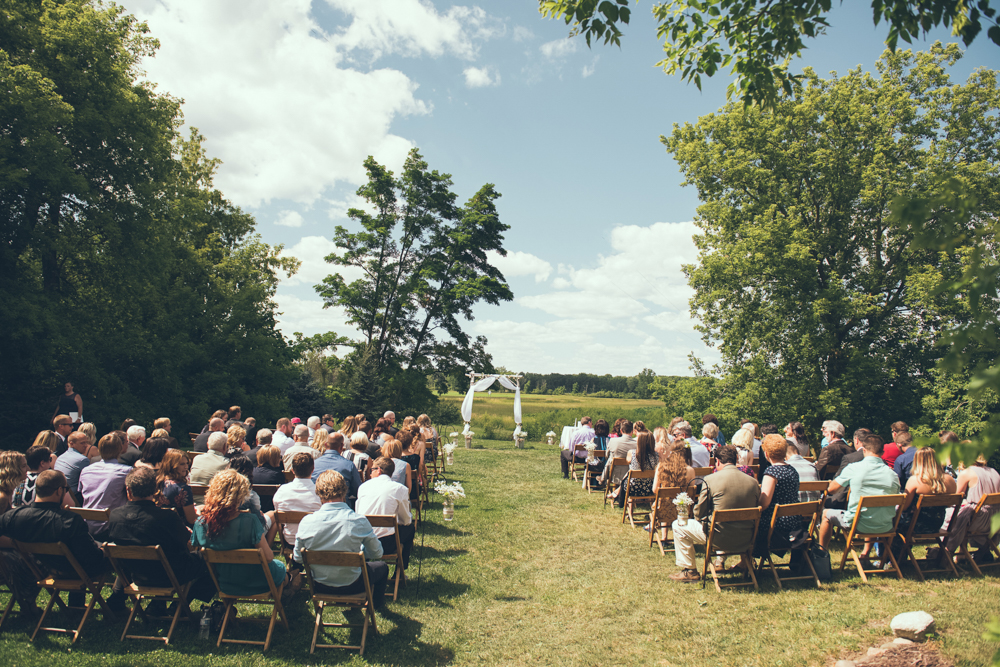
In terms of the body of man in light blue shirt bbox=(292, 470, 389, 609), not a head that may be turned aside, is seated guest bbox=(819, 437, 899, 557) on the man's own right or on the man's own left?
on the man's own right

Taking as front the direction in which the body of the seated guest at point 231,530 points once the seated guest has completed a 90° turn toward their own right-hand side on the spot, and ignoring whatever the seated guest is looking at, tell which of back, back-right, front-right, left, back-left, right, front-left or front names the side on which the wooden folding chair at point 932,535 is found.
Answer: front

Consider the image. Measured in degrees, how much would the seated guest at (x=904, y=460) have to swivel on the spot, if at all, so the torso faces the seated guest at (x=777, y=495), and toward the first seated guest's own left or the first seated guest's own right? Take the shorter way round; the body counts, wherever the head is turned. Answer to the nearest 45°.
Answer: approximately 90° to the first seated guest's own left

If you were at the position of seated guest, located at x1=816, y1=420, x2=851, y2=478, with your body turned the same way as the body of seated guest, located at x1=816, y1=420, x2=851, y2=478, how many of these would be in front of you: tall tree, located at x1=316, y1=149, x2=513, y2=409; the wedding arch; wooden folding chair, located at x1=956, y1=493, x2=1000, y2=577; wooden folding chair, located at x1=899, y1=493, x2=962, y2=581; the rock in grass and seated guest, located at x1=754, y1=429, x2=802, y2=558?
2

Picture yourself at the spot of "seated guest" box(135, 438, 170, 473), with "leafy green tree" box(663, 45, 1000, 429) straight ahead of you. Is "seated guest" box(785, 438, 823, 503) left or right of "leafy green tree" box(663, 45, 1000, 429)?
right

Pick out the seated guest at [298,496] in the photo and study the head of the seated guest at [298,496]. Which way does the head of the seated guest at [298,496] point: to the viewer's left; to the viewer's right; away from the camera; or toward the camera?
away from the camera

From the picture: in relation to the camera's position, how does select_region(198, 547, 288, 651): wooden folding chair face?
facing away from the viewer and to the right of the viewer

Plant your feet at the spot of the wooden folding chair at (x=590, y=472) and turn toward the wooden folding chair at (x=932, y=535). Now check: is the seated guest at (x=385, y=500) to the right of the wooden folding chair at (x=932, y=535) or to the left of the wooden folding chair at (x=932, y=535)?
right

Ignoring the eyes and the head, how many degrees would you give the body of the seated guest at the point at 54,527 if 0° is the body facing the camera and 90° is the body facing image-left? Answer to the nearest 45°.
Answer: approximately 225°

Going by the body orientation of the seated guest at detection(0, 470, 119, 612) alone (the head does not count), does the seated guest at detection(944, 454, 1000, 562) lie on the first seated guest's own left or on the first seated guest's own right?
on the first seated guest's own right

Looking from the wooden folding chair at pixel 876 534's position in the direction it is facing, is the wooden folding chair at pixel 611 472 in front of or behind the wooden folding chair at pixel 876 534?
in front

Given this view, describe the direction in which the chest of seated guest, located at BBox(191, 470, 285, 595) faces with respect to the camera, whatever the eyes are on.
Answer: away from the camera

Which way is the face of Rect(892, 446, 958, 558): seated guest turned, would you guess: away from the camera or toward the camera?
away from the camera

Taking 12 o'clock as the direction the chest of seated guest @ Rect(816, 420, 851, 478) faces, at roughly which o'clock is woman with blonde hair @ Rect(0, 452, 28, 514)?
The woman with blonde hair is roughly at 9 o'clock from the seated guest.

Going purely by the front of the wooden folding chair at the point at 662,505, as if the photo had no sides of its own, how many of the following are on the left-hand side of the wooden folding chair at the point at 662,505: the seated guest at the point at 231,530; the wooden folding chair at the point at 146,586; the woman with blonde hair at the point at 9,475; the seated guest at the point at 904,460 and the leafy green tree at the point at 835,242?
3

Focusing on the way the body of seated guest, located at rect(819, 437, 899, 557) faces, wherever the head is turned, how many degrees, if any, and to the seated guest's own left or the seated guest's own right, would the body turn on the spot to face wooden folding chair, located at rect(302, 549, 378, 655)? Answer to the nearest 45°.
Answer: approximately 90° to the seated guest's own left

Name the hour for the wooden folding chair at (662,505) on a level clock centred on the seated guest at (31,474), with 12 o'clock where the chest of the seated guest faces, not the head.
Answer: The wooden folding chair is roughly at 2 o'clock from the seated guest.

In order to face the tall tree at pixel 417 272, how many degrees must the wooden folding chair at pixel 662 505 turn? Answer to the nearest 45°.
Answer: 0° — it already faces it
